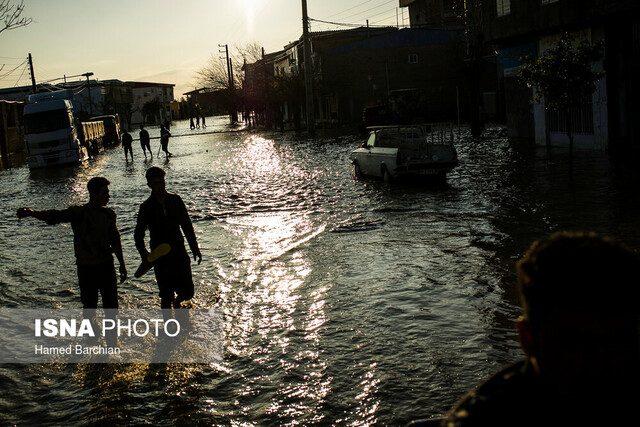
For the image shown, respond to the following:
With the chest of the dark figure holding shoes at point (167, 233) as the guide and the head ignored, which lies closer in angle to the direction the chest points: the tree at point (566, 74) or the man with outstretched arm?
the man with outstretched arm

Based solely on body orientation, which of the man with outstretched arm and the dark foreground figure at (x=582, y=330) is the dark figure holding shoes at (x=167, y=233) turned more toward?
the dark foreground figure

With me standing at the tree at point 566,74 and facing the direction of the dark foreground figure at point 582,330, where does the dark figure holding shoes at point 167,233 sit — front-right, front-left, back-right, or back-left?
front-right

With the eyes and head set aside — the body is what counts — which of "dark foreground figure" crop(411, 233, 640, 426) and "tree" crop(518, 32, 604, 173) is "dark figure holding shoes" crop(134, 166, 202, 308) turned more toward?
the dark foreground figure

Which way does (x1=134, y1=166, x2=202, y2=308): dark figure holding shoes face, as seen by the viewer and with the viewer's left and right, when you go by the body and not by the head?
facing the viewer

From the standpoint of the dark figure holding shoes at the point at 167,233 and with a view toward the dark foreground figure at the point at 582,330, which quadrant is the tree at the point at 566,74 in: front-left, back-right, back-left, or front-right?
back-left

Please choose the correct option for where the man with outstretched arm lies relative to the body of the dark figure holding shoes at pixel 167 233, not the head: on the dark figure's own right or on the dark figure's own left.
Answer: on the dark figure's own right

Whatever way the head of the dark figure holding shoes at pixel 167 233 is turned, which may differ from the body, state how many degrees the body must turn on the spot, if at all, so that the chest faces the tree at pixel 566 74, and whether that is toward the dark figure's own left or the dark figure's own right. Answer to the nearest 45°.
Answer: approximately 135° to the dark figure's own left

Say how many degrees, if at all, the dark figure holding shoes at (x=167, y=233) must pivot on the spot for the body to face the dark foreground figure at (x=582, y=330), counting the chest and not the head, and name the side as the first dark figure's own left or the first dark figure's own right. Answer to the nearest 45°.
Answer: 0° — they already face them
